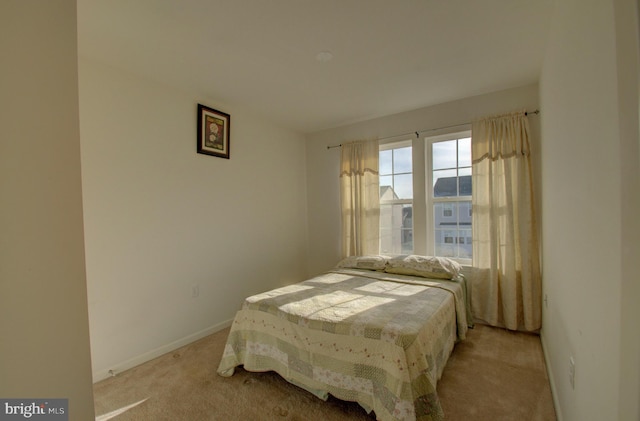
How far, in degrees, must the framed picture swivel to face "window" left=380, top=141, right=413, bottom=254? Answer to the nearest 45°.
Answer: approximately 45° to its left

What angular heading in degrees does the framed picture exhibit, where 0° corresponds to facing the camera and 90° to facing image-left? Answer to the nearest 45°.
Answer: approximately 315°

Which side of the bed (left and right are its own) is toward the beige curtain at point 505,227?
back

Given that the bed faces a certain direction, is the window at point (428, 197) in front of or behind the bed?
behind

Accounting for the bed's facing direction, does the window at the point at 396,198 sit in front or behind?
behind
